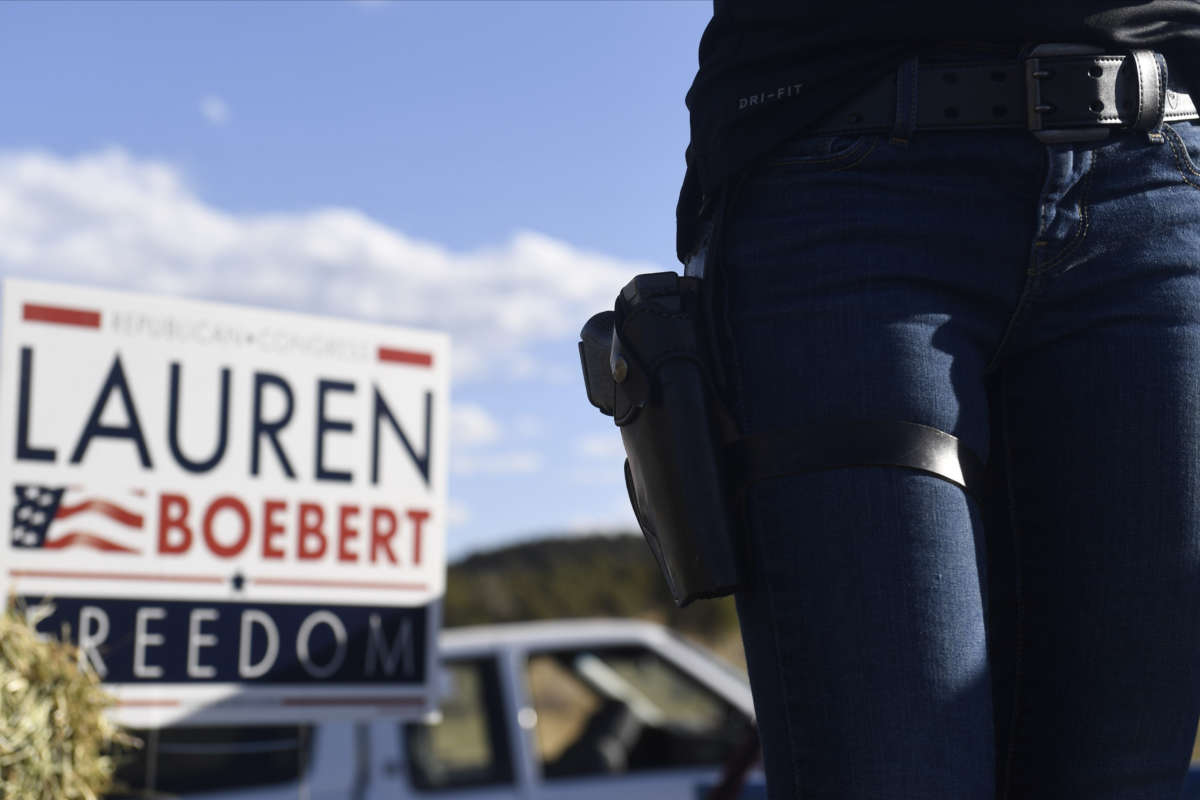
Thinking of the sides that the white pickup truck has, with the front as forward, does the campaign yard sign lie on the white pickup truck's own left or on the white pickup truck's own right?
on the white pickup truck's own right

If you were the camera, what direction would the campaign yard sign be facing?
facing the viewer and to the right of the viewer

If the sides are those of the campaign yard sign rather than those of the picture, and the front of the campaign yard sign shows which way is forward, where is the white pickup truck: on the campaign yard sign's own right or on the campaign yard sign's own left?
on the campaign yard sign's own left

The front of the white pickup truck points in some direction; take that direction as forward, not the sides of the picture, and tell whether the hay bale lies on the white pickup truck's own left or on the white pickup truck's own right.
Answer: on the white pickup truck's own right

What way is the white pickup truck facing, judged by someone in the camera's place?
facing to the right of the viewer
